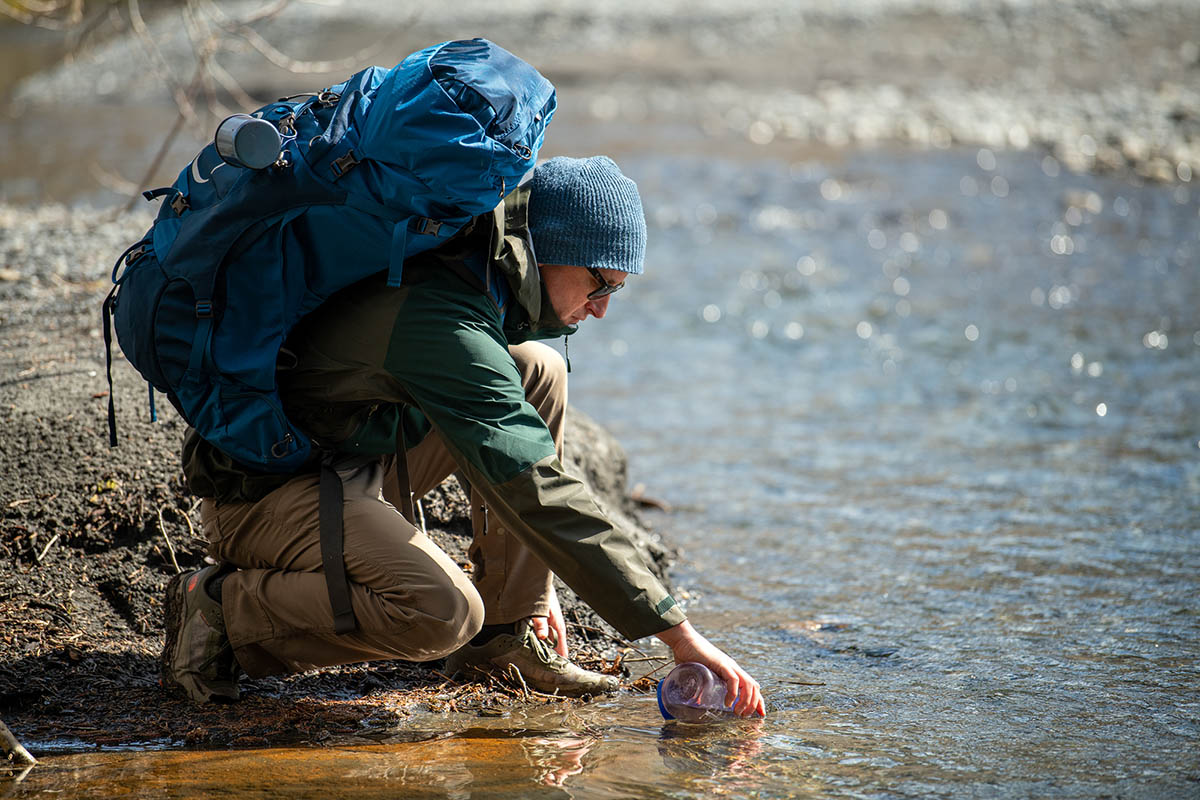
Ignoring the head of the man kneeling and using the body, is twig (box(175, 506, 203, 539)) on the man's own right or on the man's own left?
on the man's own left

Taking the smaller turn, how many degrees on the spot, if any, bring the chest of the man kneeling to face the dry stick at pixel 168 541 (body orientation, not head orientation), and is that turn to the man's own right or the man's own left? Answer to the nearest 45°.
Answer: approximately 135° to the man's own left

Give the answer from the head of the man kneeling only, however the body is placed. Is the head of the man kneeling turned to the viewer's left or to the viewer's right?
to the viewer's right

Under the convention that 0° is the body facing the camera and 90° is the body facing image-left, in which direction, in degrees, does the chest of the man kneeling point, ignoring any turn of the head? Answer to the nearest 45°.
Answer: approximately 270°

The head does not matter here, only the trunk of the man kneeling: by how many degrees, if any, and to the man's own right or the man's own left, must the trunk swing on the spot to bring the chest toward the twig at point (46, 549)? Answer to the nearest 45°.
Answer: approximately 135° to the man's own left

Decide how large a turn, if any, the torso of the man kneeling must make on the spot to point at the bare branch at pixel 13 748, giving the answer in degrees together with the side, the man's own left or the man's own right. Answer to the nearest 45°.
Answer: approximately 180°

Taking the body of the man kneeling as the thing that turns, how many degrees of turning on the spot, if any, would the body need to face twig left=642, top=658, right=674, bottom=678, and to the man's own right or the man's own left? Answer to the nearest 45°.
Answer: approximately 45° to the man's own left
